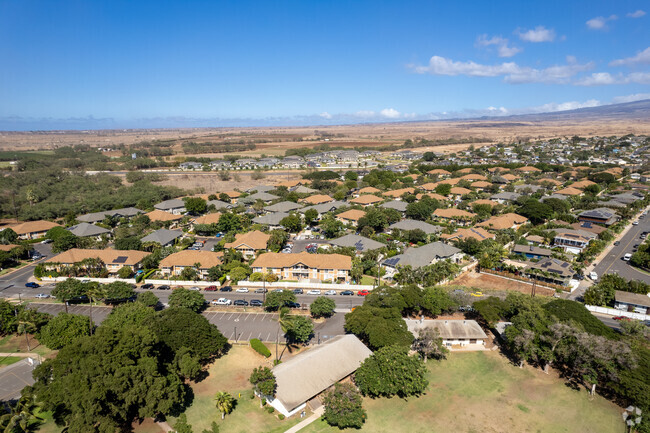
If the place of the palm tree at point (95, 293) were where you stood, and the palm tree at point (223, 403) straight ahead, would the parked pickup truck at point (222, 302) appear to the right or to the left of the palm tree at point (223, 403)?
left

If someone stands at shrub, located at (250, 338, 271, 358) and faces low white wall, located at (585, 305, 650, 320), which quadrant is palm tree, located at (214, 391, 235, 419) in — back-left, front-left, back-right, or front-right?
back-right

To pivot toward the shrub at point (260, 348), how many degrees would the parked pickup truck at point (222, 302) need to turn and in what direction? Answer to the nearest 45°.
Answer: approximately 90° to its right

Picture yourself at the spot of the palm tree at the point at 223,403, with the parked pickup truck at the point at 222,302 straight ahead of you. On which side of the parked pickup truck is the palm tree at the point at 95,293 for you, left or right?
left

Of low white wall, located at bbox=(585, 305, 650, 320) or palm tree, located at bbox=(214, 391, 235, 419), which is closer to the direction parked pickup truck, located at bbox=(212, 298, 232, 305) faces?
the low white wall
